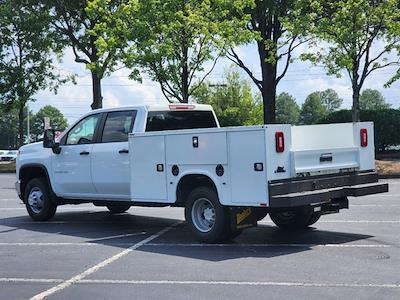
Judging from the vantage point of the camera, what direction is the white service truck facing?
facing away from the viewer and to the left of the viewer

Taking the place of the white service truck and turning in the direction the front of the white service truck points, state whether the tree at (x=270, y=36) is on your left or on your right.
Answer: on your right

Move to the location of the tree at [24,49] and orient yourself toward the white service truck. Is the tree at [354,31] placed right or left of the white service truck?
left

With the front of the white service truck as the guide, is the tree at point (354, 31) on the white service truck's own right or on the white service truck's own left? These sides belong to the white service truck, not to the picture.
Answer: on the white service truck's own right

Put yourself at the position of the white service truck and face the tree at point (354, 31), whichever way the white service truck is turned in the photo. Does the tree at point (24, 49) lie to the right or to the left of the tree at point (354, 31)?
left
